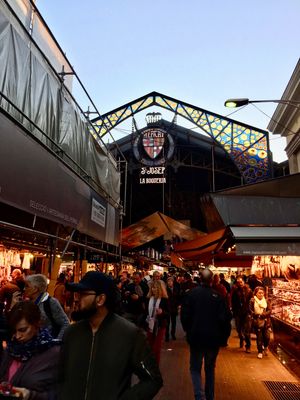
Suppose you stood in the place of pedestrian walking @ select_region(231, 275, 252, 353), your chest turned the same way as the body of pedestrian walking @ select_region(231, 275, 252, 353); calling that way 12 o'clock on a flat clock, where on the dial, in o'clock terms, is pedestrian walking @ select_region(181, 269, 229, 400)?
pedestrian walking @ select_region(181, 269, 229, 400) is roughly at 12 o'clock from pedestrian walking @ select_region(231, 275, 252, 353).

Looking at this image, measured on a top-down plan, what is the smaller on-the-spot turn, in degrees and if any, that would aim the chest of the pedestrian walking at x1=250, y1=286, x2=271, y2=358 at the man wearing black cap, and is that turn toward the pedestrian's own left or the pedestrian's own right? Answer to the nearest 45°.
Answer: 0° — they already face them

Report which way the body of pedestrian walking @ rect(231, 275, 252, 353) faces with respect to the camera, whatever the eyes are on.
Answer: toward the camera

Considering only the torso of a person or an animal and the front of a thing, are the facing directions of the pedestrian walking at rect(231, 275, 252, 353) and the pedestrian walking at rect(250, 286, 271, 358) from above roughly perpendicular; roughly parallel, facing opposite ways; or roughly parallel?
roughly parallel

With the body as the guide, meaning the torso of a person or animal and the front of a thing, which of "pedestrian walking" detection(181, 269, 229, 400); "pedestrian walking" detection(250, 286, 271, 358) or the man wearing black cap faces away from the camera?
"pedestrian walking" detection(181, 269, 229, 400)

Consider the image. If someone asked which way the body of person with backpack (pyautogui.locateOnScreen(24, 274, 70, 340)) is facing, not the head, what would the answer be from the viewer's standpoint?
to the viewer's left

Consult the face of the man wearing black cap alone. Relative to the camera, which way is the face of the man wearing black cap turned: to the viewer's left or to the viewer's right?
to the viewer's left

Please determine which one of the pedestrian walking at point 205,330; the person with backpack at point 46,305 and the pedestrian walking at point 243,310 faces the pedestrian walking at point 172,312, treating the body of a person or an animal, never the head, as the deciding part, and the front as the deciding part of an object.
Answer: the pedestrian walking at point 205,330

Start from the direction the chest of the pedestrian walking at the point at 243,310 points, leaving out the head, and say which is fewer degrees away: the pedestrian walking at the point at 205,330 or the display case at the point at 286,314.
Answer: the pedestrian walking

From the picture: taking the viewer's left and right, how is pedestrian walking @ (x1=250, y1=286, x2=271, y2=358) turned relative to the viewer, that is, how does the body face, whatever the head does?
facing the viewer

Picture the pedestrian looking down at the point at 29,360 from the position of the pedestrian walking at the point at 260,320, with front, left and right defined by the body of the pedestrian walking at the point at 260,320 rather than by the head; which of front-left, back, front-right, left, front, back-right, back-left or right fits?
front

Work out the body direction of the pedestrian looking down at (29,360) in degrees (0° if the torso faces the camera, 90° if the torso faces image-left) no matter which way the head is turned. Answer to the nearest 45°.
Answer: approximately 45°

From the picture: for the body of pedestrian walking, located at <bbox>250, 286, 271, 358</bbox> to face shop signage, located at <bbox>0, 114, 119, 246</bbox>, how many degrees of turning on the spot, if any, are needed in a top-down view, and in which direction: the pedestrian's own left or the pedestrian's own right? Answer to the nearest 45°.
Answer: approximately 45° to the pedestrian's own right

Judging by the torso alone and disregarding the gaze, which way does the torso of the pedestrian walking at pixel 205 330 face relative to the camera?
away from the camera

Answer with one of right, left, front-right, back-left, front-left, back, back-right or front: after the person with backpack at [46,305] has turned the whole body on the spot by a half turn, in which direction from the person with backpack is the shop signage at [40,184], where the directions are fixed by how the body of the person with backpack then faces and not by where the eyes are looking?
left

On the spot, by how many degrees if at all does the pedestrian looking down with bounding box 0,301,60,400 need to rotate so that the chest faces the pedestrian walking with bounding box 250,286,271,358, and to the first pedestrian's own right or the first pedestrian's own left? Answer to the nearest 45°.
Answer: approximately 180°
